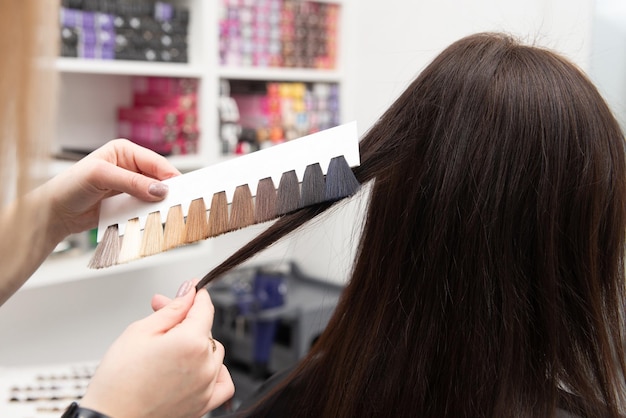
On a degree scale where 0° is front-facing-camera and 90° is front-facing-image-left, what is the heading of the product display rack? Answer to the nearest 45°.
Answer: approximately 0°
